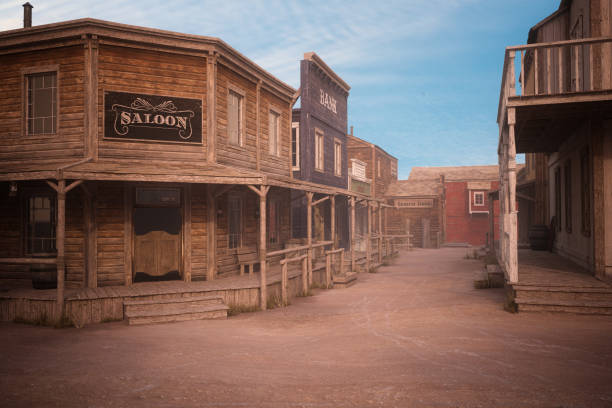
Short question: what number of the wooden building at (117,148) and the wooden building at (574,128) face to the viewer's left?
1

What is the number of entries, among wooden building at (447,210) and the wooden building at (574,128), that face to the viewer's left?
1

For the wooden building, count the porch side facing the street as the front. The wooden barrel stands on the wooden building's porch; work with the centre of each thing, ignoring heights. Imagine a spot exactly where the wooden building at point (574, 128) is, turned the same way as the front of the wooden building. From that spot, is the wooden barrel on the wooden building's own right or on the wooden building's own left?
on the wooden building's own right

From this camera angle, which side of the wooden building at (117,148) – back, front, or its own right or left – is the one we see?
front

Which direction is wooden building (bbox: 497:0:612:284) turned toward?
to the viewer's left

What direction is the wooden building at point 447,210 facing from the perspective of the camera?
toward the camera

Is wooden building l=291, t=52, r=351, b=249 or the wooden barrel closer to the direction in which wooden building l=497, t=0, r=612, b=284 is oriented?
the wooden building

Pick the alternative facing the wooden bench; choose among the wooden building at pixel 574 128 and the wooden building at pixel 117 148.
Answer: the wooden building at pixel 574 128

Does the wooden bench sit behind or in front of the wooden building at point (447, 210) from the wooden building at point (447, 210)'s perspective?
in front

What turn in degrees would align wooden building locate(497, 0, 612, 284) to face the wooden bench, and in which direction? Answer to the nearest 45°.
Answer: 0° — it already faces it
